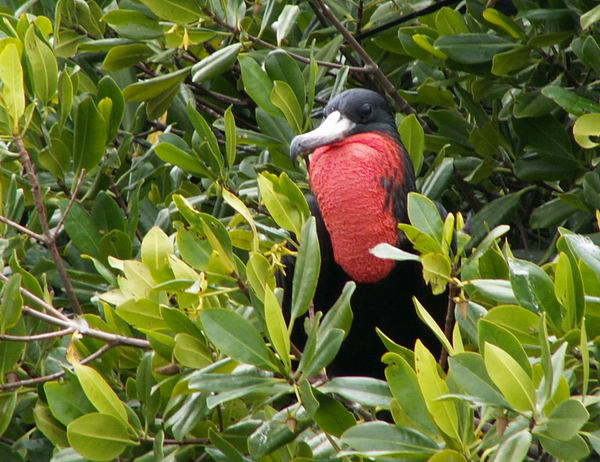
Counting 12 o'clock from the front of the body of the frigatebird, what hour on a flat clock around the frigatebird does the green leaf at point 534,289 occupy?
The green leaf is roughly at 10 o'clock from the frigatebird.

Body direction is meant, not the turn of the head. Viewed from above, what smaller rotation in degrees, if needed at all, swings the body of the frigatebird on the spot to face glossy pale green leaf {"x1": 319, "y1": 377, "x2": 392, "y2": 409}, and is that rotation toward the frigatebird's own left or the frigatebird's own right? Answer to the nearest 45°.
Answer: approximately 45° to the frigatebird's own left

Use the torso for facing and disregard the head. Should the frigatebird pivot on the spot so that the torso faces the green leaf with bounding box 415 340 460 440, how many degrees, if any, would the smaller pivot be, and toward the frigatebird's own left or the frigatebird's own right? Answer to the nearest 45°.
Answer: approximately 45° to the frigatebird's own left

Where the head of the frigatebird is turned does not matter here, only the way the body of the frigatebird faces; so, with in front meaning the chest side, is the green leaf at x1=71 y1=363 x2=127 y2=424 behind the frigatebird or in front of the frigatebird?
in front

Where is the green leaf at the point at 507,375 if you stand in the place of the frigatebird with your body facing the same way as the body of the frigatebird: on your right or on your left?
on your left

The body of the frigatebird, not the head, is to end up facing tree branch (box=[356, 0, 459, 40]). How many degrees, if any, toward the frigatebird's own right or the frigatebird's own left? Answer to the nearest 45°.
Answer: approximately 135° to the frigatebird's own right

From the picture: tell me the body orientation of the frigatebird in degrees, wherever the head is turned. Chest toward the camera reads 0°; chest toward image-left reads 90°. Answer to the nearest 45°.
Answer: approximately 45°

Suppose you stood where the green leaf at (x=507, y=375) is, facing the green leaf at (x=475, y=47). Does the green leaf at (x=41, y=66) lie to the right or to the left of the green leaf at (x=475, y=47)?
left

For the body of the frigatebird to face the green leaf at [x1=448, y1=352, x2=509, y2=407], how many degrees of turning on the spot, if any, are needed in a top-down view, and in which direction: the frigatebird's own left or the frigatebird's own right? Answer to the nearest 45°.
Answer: approximately 45° to the frigatebird's own left

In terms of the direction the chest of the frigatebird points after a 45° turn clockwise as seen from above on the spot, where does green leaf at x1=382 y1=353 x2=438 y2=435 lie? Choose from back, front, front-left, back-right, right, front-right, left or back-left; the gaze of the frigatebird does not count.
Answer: left

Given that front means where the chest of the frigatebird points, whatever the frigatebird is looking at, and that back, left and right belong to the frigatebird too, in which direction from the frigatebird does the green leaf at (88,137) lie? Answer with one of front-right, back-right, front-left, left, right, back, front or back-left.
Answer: front-right
